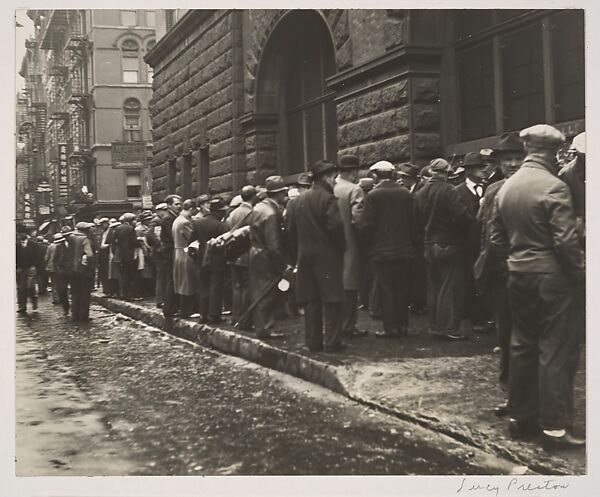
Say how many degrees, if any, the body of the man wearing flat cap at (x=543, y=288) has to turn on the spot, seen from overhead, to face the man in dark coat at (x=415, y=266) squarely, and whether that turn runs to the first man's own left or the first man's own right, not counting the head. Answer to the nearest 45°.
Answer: approximately 45° to the first man's own left

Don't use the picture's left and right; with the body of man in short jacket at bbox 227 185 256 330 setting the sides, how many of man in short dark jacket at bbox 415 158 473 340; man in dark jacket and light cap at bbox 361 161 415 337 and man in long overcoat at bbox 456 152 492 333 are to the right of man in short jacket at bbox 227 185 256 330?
3

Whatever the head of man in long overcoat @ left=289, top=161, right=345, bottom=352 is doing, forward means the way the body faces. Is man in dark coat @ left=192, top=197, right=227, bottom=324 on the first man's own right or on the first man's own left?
on the first man's own left

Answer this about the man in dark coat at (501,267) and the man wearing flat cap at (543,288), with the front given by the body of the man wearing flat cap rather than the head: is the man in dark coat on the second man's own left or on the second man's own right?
on the second man's own left

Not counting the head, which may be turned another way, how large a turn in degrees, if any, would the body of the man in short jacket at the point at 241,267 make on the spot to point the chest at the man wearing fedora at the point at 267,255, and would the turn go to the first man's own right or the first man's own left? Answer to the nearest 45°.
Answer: approximately 135° to the first man's own right

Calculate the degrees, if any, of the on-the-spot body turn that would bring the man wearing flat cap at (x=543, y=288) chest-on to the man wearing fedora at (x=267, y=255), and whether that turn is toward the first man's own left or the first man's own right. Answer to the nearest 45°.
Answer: approximately 90° to the first man's own left
